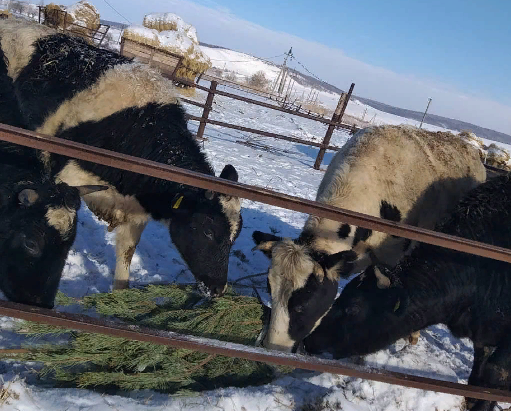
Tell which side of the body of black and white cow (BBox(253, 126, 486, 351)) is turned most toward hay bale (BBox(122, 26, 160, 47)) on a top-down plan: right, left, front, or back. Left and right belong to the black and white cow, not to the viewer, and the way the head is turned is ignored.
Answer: right

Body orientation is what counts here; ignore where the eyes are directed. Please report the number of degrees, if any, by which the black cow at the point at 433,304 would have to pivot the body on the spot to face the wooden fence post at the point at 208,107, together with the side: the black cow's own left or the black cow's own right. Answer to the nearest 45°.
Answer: approximately 45° to the black cow's own right

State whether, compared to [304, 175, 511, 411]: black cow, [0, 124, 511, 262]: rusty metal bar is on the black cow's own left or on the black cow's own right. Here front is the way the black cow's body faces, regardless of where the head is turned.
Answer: on the black cow's own left

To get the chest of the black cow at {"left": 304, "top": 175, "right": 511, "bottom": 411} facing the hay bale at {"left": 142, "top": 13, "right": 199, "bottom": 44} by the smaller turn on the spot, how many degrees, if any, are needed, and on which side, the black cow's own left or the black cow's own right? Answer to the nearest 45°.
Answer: approximately 45° to the black cow's own right

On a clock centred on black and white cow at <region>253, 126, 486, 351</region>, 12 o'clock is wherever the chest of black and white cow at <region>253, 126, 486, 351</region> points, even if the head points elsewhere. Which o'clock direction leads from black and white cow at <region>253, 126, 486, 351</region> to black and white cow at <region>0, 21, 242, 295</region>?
black and white cow at <region>0, 21, 242, 295</region> is roughly at 1 o'clock from black and white cow at <region>253, 126, 486, 351</region>.

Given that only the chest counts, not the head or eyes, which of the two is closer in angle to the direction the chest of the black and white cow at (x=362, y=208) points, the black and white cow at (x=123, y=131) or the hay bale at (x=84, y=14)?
the black and white cow

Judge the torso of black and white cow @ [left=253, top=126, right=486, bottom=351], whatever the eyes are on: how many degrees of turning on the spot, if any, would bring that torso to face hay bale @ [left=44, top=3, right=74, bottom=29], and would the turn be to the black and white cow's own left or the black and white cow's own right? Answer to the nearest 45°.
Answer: approximately 90° to the black and white cow's own right

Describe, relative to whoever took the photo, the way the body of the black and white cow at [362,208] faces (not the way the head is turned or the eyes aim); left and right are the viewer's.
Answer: facing the viewer and to the left of the viewer

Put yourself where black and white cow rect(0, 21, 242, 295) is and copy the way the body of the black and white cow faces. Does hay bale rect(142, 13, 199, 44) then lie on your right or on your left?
on your left

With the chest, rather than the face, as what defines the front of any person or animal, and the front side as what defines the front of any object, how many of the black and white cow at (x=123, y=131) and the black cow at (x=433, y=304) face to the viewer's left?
1

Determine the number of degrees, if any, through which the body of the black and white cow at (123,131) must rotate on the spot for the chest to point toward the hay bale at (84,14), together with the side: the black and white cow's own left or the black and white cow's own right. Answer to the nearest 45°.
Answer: approximately 135° to the black and white cow's own left

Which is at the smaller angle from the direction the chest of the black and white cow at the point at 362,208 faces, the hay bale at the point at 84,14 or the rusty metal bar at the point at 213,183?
the rusty metal bar

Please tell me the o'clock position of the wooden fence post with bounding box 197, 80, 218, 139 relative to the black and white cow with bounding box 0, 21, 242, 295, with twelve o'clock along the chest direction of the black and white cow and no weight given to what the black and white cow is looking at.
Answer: The wooden fence post is roughly at 8 o'clock from the black and white cow.

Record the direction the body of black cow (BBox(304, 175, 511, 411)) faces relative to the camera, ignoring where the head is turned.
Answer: to the viewer's left
